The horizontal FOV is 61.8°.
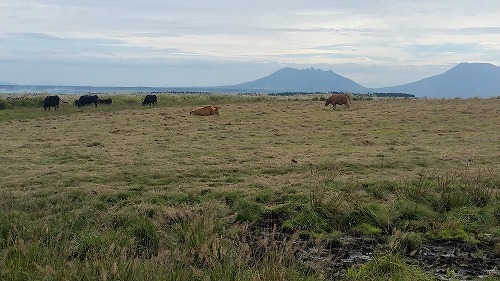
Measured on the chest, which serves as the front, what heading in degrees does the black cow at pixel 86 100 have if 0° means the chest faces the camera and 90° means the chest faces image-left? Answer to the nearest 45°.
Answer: approximately 90°

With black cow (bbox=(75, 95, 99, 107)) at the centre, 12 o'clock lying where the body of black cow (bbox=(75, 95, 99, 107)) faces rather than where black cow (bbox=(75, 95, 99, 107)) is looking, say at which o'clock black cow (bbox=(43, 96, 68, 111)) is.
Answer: black cow (bbox=(43, 96, 68, 111)) is roughly at 11 o'clock from black cow (bbox=(75, 95, 99, 107)).

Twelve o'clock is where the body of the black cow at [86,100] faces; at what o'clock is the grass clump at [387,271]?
The grass clump is roughly at 9 o'clock from the black cow.

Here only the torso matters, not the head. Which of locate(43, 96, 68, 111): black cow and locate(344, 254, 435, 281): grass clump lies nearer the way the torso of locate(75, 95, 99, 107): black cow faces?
the black cow
